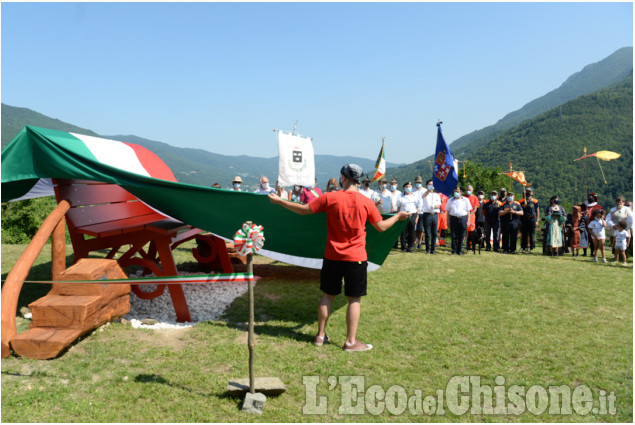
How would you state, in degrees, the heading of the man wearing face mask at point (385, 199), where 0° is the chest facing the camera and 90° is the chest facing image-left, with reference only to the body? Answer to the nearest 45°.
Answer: approximately 0°

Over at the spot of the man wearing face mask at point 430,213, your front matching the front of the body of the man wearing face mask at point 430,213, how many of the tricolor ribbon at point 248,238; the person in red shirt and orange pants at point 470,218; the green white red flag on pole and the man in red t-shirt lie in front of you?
2

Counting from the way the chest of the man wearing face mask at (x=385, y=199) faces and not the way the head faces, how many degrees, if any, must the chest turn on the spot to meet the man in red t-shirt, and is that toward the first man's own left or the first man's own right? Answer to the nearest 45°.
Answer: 0° — they already face them

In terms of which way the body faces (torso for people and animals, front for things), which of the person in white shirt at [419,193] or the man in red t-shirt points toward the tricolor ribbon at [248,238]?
the person in white shirt

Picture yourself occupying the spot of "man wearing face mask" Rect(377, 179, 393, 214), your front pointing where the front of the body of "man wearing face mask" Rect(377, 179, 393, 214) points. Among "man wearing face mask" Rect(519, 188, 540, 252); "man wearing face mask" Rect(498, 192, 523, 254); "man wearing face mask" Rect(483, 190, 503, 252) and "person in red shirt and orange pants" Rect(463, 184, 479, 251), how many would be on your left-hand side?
4

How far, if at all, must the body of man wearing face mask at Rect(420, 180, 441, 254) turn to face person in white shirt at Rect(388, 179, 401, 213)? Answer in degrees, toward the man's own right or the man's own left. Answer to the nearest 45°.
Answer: approximately 135° to the man's own right

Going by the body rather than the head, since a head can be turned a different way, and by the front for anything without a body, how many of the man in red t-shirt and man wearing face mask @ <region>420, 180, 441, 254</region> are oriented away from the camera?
1

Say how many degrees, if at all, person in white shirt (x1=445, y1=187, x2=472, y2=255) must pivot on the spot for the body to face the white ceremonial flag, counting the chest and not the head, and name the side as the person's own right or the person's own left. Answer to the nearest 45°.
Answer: approximately 45° to the person's own right

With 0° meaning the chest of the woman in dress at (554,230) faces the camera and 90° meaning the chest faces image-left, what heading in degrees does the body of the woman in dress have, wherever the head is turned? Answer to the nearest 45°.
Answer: approximately 0°

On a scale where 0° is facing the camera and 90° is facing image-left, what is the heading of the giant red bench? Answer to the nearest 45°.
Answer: approximately 315°
